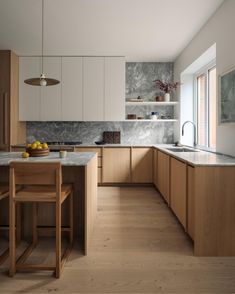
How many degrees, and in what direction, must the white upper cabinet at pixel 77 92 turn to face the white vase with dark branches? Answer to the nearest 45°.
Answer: approximately 90° to its left

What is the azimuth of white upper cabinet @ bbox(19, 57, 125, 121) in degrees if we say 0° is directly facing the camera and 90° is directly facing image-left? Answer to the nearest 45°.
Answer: approximately 0°

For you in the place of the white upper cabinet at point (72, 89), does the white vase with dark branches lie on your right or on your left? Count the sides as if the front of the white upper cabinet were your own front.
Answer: on your left

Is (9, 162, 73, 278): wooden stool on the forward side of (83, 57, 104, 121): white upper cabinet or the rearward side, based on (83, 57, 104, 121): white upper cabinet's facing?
on the forward side
